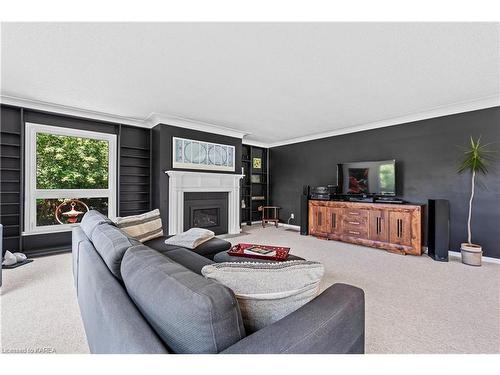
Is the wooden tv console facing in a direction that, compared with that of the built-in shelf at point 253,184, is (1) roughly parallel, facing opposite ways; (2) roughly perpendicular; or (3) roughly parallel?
roughly perpendicular

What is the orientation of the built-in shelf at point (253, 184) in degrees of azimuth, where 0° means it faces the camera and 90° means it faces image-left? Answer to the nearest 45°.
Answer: approximately 315°

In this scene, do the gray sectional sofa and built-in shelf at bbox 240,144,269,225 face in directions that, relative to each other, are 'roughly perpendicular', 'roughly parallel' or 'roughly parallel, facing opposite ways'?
roughly perpendicular

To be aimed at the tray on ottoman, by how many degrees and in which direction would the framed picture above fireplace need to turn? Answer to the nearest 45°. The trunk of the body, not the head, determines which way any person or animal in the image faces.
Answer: approximately 45° to its right

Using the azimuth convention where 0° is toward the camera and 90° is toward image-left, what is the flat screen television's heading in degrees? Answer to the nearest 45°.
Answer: approximately 45°

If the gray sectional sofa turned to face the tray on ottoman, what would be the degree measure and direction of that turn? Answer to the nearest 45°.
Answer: approximately 45° to its left

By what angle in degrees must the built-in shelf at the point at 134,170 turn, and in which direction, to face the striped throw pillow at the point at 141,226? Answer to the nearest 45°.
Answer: approximately 45° to its right

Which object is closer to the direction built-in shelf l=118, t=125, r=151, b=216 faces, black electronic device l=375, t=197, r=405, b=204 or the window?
the black electronic device

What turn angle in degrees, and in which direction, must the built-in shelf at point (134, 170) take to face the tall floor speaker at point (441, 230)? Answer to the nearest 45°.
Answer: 0° — it already faces it

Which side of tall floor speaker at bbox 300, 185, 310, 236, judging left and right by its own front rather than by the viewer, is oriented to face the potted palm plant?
left
